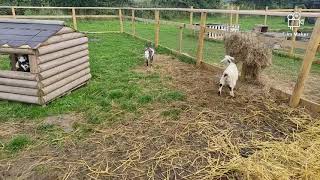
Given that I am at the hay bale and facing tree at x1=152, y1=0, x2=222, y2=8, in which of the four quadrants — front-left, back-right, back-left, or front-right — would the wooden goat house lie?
back-left

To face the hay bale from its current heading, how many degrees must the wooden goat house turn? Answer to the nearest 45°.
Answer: approximately 135° to its left

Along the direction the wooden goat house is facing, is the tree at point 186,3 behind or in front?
behind

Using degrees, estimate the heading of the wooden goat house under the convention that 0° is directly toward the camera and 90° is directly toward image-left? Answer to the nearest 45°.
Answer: approximately 45°
